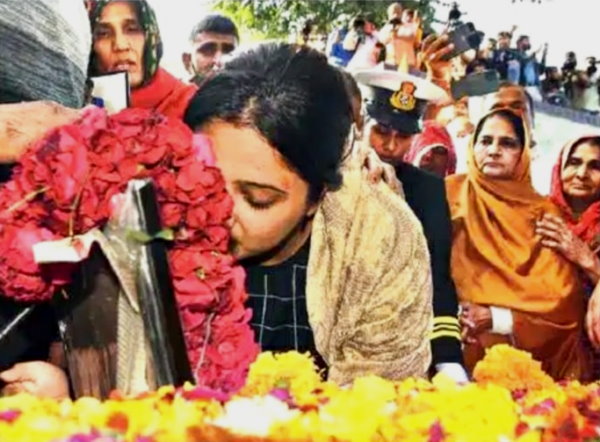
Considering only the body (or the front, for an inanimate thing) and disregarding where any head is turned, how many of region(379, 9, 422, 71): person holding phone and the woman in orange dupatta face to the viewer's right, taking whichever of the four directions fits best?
0

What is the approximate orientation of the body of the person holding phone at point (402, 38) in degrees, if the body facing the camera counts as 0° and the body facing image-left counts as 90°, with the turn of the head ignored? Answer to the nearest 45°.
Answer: approximately 0°

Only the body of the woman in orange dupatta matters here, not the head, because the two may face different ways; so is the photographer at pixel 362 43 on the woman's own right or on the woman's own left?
on the woman's own right

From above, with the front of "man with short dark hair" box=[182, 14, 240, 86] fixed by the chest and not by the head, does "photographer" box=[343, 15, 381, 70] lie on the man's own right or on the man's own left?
on the man's own left

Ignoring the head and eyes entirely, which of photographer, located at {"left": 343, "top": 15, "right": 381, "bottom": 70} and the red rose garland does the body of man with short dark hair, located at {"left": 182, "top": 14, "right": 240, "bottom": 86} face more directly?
the red rose garland

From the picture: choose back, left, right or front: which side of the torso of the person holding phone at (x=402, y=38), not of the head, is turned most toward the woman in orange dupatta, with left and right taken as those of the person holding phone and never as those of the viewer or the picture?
front

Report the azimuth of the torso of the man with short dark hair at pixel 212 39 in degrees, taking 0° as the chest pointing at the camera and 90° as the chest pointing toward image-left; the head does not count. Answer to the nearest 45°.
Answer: approximately 315°
